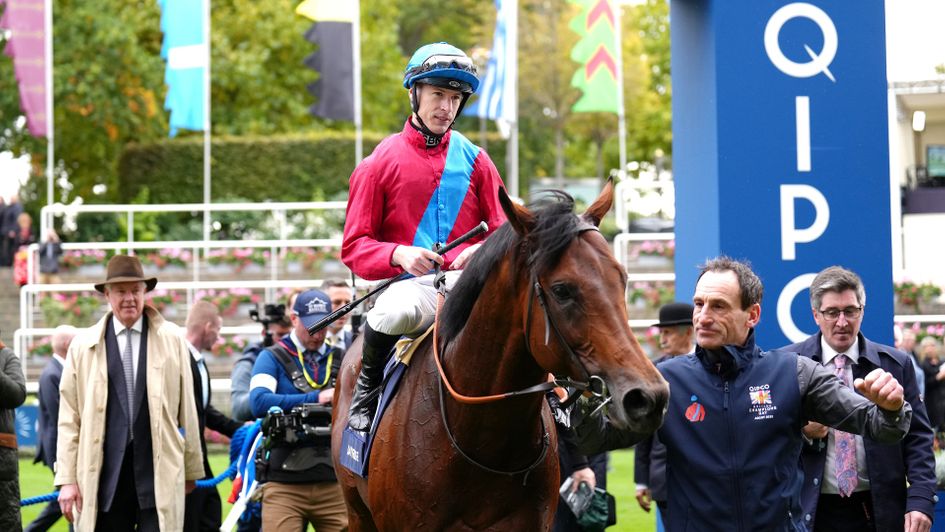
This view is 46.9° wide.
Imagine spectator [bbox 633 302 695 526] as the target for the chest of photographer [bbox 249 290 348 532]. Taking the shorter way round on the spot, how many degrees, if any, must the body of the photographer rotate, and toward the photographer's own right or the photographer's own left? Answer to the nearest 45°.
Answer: approximately 45° to the photographer's own left

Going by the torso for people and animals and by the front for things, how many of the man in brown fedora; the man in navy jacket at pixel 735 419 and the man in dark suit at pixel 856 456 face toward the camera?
3

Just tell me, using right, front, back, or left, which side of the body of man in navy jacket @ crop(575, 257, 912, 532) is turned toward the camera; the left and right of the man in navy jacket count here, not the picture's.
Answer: front

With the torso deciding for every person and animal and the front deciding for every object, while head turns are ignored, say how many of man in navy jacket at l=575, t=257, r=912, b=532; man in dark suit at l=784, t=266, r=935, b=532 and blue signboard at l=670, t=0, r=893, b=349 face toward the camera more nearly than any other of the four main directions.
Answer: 3

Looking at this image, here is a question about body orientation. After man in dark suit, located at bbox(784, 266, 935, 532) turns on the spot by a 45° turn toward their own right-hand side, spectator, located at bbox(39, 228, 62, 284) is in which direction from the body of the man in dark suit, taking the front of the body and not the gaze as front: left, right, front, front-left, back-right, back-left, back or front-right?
right

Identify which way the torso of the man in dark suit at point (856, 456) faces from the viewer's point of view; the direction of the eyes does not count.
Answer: toward the camera

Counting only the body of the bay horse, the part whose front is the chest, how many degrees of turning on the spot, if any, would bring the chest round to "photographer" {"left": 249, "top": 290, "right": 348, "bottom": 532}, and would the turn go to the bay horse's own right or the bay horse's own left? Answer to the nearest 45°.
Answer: approximately 180°

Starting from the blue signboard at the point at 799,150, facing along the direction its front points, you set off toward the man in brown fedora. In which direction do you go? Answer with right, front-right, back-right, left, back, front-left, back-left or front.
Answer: right

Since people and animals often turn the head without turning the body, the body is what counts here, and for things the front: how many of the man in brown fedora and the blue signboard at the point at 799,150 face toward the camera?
2

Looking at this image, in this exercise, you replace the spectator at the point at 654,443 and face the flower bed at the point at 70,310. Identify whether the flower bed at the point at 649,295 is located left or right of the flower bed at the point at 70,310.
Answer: right

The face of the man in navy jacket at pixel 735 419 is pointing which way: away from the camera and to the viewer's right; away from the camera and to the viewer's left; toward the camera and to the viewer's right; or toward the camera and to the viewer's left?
toward the camera and to the viewer's left

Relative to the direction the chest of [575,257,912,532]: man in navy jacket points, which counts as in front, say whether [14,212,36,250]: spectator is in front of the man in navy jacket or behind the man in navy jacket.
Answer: behind
